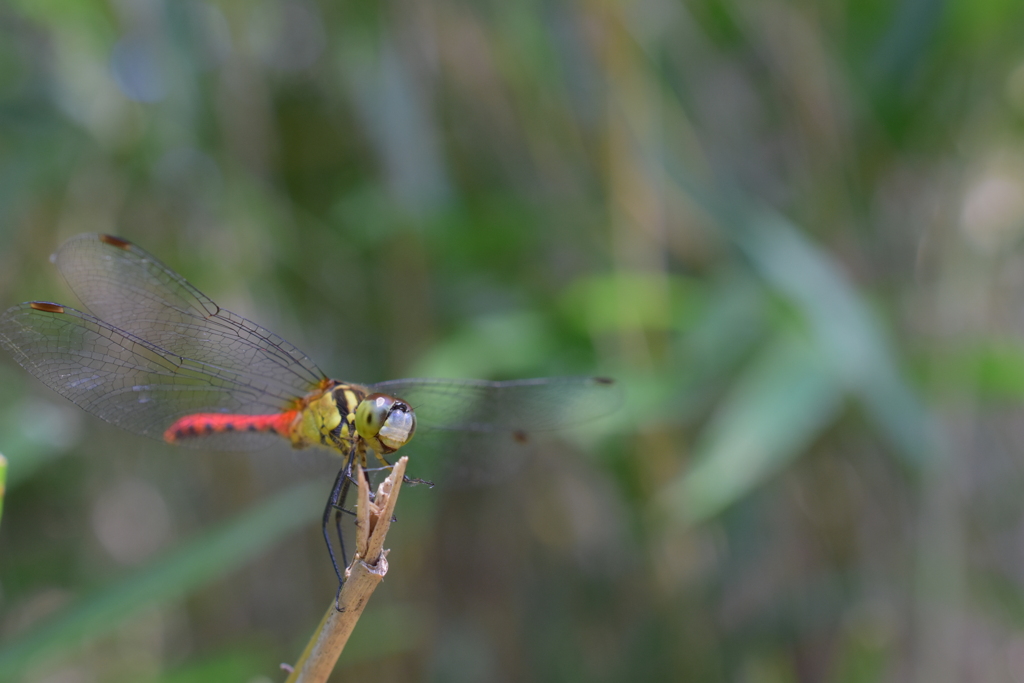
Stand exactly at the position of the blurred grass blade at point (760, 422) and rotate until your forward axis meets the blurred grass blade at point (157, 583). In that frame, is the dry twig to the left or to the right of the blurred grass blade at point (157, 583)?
left

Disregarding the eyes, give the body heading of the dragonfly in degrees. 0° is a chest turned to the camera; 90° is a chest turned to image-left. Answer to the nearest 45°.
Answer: approximately 315°
